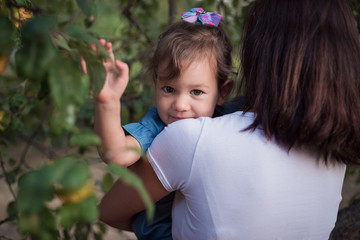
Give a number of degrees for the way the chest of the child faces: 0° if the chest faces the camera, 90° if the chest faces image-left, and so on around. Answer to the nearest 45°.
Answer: approximately 0°

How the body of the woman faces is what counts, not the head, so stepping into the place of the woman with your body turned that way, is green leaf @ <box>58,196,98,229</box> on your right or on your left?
on your left

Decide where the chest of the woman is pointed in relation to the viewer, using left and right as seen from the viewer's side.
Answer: facing away from the viewer and to the left of the viewer

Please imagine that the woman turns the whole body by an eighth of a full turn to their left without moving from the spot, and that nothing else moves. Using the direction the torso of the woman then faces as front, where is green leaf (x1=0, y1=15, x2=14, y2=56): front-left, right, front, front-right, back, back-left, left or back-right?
front-left

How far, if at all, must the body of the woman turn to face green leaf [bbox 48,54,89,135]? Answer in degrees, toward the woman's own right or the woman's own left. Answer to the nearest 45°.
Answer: approximately 90° to the woman's own left

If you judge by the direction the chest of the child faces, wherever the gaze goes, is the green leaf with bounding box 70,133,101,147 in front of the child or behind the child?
in front

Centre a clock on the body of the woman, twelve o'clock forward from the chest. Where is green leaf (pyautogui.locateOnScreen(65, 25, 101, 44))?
The green leaf is roughly at 9 o'clock from the woman.

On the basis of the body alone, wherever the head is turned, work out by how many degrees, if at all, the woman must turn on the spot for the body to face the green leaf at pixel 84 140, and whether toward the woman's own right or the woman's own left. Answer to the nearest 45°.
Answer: approximately 90° to the woman's own left

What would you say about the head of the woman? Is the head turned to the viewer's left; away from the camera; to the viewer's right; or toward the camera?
away from the camera
